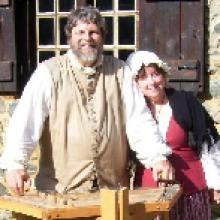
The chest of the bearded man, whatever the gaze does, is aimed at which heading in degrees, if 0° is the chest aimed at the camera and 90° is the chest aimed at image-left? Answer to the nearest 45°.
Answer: approximately 0°

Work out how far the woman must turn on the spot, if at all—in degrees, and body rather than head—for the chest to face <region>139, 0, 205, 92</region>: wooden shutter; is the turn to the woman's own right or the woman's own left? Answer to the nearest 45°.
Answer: approximately 135° to the woman's own right

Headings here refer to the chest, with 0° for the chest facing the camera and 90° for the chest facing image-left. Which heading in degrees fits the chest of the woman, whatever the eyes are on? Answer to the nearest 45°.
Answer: approximately 45°

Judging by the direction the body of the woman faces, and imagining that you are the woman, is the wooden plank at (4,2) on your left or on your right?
on your right

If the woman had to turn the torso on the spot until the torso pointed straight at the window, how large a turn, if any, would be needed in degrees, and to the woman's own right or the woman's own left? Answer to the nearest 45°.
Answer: approximately 135° to the woman's own right

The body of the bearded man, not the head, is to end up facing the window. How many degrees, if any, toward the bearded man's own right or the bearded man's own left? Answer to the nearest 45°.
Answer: approximately 180°

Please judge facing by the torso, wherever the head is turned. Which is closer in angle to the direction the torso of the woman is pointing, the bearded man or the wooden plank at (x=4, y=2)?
the bearded man

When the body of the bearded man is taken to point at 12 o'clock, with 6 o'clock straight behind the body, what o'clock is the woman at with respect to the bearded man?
The woman is roughly at 8 o'clock from the bearded man.
